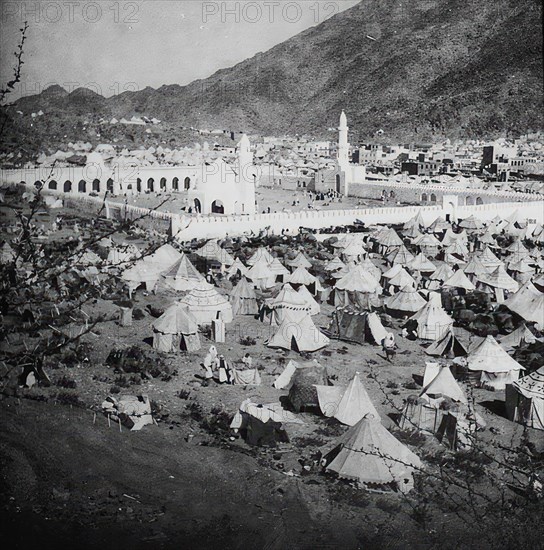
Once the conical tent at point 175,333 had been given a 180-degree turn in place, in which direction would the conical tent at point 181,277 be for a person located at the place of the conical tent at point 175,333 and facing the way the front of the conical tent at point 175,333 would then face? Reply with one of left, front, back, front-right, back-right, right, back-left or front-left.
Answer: front

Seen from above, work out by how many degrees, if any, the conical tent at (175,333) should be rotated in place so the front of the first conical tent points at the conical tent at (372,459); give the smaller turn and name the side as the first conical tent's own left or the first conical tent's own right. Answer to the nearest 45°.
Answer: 0° — it already faces it

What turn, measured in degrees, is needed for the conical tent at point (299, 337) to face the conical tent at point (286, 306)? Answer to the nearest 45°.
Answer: approximately 180°

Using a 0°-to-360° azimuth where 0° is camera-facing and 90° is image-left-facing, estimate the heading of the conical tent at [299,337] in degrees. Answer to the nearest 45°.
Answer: approximately 0°

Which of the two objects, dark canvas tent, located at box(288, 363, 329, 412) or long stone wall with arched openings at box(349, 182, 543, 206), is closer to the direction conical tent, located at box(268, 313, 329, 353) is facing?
the dark canvas tent

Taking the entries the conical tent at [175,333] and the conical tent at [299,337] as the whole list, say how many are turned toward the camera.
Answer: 2

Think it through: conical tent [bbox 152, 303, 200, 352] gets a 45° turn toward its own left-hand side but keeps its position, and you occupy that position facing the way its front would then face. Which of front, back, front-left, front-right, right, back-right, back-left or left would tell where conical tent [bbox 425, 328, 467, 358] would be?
front-left

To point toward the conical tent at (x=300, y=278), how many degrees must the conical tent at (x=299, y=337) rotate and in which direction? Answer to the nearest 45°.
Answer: approximately 180°

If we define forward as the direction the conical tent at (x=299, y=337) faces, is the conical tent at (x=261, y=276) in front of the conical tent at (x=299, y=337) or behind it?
behind

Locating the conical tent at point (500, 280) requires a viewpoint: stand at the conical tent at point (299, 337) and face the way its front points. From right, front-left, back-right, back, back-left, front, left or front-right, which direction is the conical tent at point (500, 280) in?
back-left

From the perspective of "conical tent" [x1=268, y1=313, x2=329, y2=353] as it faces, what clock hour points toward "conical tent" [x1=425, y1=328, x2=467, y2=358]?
"conical tent" [x1=425, y1=328, x2=467, y2=358] is roughly at 9 o'clock from "conical tent" [x1=268, y1=313, x2=329, y2=353].

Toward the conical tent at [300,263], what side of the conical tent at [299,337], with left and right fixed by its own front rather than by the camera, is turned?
back

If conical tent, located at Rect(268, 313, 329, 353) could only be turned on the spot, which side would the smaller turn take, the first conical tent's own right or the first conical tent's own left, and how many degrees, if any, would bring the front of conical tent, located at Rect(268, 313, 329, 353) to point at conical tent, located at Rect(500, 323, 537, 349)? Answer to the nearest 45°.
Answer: approximately 90° to the first conical tent's own left
